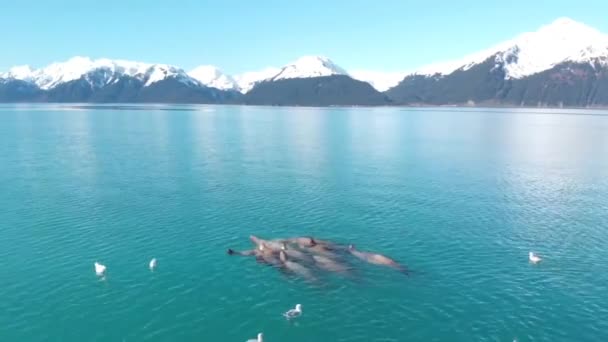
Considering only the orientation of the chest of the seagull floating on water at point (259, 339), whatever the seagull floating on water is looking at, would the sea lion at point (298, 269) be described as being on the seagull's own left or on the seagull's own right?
on the seagull's own left

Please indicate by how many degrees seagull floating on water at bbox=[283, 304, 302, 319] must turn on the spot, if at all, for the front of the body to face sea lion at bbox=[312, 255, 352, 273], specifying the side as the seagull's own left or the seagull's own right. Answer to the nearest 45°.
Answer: approximately 45° to the seagull's own left

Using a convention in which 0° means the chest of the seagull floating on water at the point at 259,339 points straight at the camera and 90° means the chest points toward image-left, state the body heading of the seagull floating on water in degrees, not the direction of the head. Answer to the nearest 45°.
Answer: approximately 270°

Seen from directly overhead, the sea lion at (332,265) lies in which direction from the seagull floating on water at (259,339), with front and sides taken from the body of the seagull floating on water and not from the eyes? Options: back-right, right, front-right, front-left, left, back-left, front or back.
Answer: front-left

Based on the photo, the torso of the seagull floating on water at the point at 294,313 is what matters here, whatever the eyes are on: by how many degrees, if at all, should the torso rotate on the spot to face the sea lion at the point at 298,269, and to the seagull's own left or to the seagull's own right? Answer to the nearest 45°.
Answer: approximately 90° to the seagull's own left

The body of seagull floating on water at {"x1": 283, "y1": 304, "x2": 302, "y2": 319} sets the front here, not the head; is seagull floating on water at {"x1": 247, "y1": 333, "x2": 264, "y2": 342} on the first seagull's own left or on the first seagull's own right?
on the first seagull's own right

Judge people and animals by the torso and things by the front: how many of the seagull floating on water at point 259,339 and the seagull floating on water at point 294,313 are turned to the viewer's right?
2
